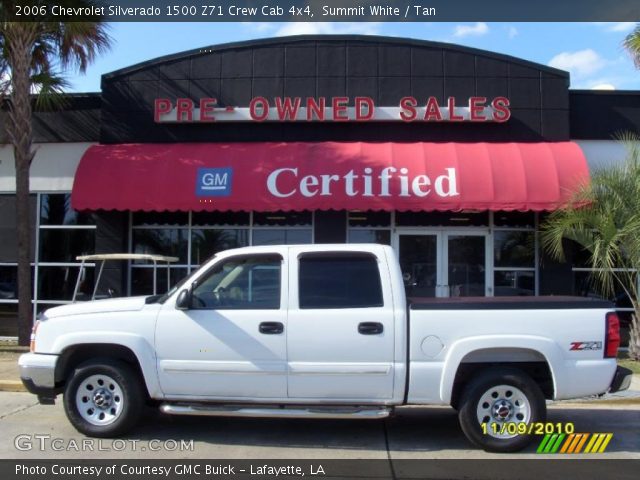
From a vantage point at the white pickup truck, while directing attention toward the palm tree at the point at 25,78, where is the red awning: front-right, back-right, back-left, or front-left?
front-right

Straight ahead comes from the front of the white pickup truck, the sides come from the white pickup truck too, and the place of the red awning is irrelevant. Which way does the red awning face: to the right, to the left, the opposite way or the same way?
to the left

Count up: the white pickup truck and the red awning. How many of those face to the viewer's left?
1

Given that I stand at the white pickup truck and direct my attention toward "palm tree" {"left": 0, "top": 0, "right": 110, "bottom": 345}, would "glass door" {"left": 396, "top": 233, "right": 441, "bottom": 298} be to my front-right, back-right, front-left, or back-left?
front-right

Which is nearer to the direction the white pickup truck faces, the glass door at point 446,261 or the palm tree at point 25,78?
the palm tree

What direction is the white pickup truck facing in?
to the viewer's left

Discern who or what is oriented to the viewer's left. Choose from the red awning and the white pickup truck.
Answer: the white pickup truck

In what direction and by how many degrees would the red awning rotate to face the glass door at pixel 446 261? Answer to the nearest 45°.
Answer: approximately 135° to its left

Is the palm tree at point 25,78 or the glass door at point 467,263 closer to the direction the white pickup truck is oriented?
the palm tree

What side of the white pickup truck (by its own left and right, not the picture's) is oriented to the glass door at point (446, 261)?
right

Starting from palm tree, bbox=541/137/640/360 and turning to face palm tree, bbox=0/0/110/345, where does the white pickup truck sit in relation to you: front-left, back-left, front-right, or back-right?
front-left

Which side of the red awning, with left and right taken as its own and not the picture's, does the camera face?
front

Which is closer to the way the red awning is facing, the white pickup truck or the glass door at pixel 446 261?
the white pickup truck

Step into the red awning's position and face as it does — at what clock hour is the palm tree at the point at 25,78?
The palm tree is roughly at 3 o'clock from the red awning.

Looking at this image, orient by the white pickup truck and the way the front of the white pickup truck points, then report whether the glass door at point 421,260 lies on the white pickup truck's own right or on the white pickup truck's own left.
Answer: on the white pickup truck's own right

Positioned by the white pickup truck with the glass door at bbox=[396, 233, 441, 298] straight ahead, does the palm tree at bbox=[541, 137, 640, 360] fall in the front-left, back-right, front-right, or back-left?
front-right

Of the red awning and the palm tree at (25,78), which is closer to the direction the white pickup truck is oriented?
the palm tree
